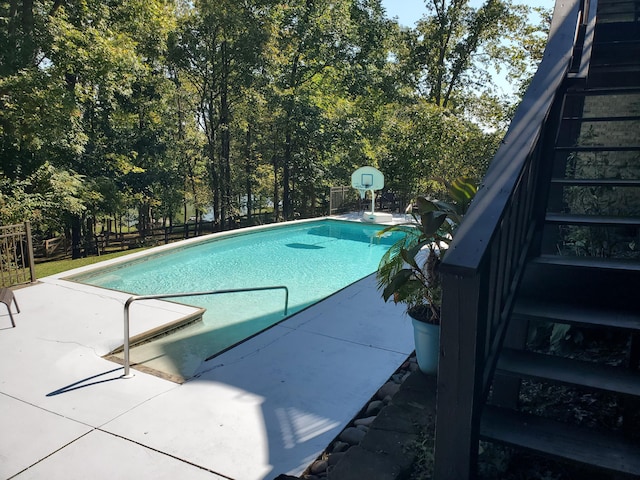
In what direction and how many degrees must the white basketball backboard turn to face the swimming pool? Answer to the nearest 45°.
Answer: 0° — it already faces it

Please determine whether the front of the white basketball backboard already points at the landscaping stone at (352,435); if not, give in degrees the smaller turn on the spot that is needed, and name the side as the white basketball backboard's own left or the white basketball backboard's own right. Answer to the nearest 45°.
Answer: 0° — it already faces it

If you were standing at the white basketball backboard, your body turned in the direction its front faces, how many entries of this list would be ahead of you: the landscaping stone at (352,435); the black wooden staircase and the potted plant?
3

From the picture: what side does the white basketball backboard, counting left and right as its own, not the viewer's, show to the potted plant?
front

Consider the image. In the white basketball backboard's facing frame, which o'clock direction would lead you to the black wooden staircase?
The black wooden staircase is roughly at 12 o'clock from the white basketball backboard.

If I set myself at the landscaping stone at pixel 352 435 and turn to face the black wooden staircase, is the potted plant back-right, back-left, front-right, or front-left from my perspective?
front-left

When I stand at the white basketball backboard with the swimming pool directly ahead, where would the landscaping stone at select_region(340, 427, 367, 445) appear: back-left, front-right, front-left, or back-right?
front-left
